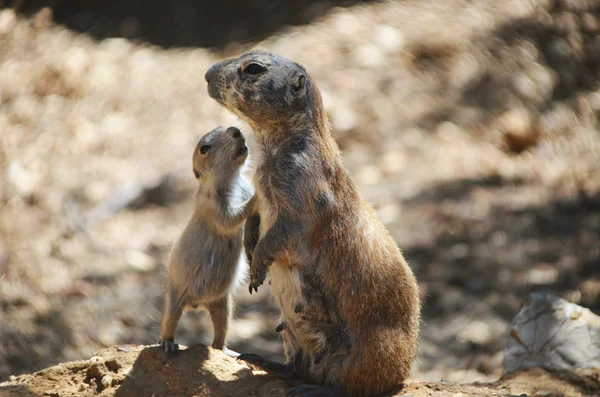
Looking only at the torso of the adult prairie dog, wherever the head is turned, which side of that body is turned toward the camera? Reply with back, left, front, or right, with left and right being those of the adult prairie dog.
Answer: left

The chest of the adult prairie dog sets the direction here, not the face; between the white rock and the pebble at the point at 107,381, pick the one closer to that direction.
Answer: the pebble

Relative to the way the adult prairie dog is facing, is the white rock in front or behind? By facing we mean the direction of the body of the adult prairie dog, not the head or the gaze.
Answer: behind

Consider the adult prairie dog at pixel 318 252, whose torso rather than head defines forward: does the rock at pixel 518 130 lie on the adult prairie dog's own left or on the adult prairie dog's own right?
on the adult prairie dog's own right

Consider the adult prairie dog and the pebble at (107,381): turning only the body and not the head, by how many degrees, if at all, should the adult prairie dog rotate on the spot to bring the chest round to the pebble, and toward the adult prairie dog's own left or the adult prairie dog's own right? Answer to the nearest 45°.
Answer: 0° — it already faces it

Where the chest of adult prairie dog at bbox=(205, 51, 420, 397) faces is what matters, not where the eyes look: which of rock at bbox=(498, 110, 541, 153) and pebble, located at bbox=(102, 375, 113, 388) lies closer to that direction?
the pebble
